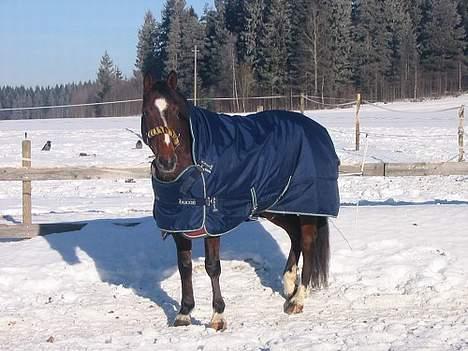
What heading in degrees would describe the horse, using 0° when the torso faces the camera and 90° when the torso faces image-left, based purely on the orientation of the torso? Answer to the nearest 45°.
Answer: approximately 45°
